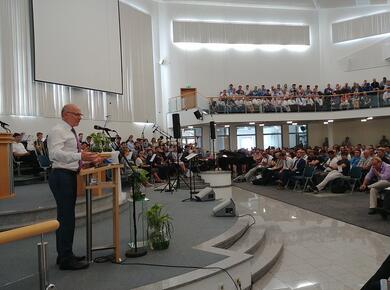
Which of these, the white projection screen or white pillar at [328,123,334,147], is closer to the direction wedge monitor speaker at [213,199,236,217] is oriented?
the white projection screen

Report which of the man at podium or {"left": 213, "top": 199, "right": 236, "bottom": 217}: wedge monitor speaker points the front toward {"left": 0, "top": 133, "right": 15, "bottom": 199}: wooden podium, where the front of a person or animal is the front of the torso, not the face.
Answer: the wedge monitor speaker

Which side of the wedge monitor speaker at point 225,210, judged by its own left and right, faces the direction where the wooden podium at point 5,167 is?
front

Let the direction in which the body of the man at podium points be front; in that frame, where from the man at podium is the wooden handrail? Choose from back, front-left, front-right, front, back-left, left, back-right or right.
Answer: right

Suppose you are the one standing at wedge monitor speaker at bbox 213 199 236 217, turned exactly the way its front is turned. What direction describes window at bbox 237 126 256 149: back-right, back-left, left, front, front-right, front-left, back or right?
right

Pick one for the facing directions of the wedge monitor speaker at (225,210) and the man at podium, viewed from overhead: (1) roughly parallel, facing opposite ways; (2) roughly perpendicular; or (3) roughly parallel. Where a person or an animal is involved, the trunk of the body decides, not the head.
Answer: roughly parallel, facing opposite ways

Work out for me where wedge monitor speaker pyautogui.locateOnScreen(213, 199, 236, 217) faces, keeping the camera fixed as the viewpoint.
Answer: facing to the left of the viewer

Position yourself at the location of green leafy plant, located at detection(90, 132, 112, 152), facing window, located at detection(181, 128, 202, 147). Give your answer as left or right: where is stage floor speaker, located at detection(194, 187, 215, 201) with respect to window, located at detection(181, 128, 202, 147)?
right

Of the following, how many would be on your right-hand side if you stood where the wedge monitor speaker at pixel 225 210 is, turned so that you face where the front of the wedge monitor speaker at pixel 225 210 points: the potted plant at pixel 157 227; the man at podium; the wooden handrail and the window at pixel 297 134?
1

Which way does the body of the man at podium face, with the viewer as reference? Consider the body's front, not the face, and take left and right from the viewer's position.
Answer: facing to the right of the viewer

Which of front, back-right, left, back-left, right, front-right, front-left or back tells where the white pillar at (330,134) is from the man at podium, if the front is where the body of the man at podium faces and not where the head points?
front-left

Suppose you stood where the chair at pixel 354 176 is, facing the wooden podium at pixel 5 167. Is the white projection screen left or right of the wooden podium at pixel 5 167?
right

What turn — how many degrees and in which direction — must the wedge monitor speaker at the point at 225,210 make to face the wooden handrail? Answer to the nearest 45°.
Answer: approximately 90° to its left

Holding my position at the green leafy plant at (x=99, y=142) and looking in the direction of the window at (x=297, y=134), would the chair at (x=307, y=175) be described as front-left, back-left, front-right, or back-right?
front-right

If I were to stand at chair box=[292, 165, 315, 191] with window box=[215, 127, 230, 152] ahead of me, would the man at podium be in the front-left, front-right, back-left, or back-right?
back-left

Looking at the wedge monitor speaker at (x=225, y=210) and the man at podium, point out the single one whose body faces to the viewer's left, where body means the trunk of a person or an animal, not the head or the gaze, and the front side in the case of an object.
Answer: the wedge monitor speaker
